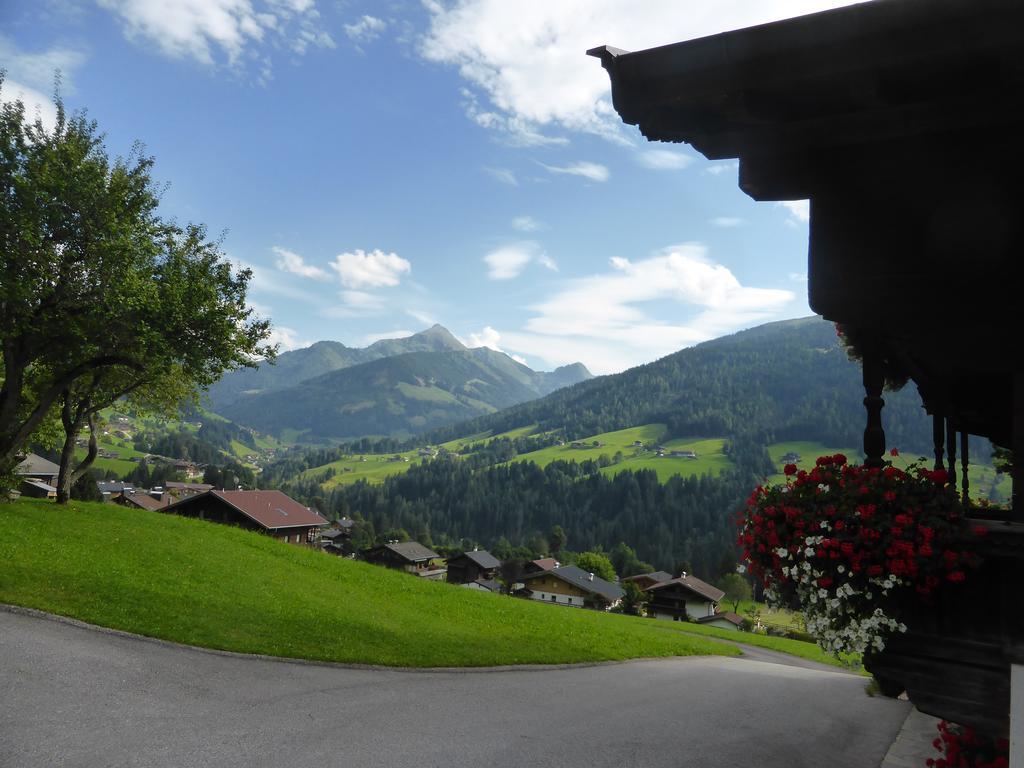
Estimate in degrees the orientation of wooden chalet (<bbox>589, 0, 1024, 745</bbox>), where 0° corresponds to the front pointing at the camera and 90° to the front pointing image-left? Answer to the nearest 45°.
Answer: approximately 90°
